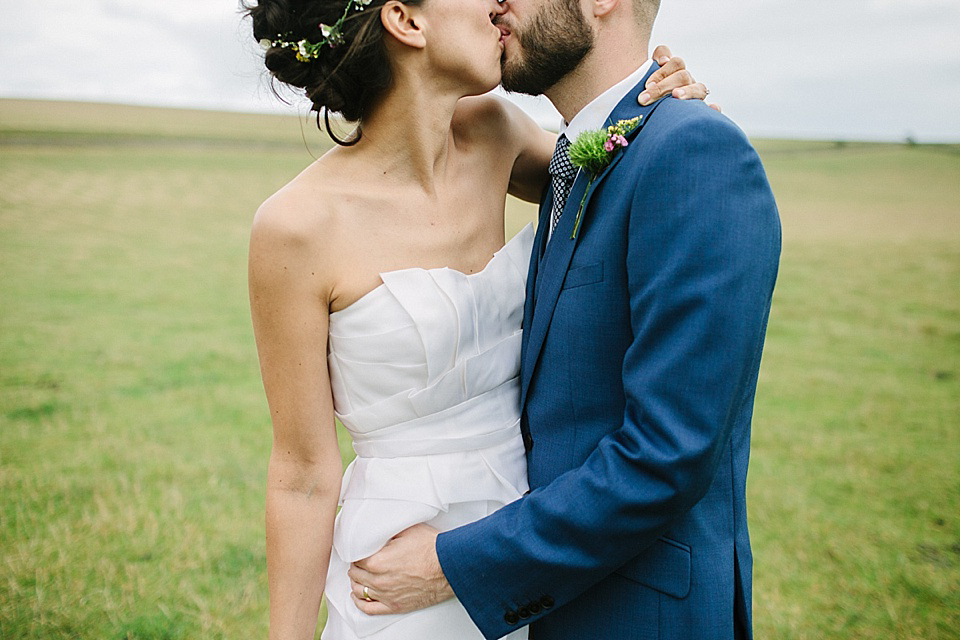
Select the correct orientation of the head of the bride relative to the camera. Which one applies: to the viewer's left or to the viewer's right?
to the viewer's right

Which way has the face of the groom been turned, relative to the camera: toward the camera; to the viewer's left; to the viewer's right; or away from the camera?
to the viewer's left

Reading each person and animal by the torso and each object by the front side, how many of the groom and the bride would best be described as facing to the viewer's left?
1

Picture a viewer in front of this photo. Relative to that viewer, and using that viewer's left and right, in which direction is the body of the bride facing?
facing the viewer and to the right of the viewer

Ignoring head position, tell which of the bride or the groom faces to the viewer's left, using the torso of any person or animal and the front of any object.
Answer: the groom

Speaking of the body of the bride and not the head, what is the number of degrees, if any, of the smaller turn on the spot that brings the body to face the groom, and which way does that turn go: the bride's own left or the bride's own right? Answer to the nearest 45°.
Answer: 0° — they already face them

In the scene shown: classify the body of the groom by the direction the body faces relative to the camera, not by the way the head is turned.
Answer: to the viewer's left
